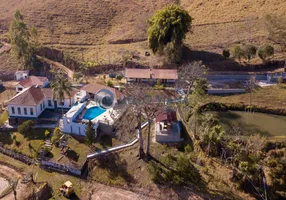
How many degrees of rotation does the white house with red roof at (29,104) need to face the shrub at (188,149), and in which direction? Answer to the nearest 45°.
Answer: approximately 45° to its left

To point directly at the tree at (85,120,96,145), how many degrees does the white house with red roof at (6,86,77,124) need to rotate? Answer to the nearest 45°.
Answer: approximately 45° to its left

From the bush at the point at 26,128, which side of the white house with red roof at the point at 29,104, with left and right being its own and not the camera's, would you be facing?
front

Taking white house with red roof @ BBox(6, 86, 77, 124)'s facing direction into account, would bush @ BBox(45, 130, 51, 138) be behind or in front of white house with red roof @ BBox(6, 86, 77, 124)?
in front

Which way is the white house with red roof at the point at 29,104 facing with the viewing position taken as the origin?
facing the viewer

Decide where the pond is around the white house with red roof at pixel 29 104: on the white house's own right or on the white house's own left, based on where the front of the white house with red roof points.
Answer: on the white house's own left

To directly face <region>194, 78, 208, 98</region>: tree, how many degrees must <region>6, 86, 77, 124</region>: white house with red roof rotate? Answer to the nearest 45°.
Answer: approximately 90° to its left

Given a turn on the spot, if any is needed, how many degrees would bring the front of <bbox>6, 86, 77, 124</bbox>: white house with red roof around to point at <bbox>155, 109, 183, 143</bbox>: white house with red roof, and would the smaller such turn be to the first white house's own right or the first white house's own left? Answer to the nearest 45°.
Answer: approximately 45° to the first white house's own left

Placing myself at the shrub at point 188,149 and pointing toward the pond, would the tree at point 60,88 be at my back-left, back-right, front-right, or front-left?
back-left

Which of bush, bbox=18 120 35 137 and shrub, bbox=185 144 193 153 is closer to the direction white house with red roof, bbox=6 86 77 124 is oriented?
the bush

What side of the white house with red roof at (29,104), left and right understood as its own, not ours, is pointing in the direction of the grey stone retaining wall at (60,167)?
front

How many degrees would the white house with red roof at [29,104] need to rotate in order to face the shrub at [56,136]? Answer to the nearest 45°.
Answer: approximately 45° to its left
